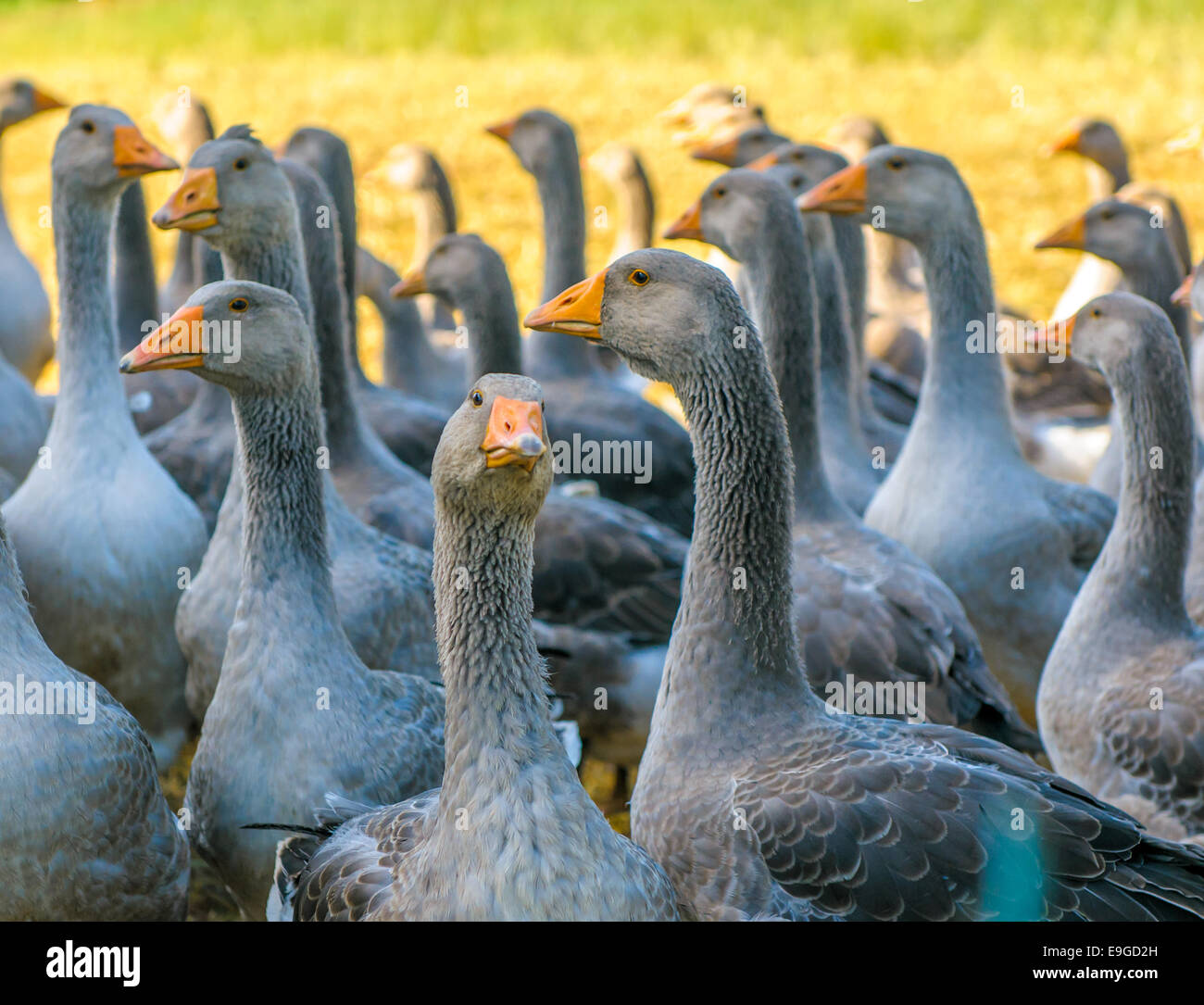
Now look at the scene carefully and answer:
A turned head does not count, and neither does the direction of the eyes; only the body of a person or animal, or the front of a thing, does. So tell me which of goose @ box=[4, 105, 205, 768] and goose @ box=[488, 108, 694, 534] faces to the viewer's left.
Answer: goose @ box=[488, 108, 694, 534]

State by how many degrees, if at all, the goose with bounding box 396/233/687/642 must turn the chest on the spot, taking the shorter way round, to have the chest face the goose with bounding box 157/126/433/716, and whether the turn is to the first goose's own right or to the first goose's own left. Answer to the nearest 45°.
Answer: approximately 45° to the first goose's own left

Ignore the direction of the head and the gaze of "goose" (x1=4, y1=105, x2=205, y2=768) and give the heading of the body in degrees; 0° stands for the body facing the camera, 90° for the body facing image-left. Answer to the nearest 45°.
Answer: approximately 0°

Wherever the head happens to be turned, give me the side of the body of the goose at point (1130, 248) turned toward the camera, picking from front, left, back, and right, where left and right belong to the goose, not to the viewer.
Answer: left

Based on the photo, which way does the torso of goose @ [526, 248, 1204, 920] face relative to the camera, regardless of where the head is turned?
to the viewer's left

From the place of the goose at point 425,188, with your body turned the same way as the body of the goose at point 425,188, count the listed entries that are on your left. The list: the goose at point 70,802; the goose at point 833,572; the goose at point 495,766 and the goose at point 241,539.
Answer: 4

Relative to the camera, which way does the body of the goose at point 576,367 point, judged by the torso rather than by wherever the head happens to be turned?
to the viewer's left

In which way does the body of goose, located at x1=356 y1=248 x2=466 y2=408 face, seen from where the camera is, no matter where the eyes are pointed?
to the viewer's left

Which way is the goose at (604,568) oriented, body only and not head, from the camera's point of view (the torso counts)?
to the viewer's left

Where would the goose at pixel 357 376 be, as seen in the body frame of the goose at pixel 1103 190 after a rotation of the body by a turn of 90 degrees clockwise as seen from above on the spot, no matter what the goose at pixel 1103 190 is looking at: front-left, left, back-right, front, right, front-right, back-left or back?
back-left

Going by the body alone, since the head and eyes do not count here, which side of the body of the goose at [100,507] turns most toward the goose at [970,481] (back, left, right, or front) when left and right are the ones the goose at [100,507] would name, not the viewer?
left

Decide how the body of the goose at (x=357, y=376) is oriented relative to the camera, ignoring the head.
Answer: to the viewer's left

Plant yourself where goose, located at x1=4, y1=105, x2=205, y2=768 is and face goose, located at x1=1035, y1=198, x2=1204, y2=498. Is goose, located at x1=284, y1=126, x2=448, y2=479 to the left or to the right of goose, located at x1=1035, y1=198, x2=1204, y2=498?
left

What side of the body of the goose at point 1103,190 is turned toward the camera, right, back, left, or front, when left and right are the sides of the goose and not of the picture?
left

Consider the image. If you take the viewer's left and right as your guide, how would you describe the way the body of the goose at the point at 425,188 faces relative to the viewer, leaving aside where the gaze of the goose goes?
facing to the left of the viewer

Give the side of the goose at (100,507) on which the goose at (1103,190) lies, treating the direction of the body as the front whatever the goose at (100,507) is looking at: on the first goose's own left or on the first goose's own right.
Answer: on the first goose's own left
